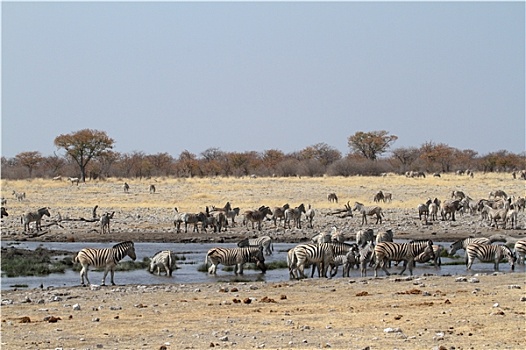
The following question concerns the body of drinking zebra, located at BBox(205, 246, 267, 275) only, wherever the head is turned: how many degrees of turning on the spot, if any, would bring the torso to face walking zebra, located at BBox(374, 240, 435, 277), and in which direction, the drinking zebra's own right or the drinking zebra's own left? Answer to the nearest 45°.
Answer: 0° — it already faces it

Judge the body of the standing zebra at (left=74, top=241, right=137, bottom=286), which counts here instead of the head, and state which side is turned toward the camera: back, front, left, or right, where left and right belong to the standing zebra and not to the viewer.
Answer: right

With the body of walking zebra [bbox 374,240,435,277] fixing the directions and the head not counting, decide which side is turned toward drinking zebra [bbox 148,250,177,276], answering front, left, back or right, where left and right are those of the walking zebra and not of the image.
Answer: back

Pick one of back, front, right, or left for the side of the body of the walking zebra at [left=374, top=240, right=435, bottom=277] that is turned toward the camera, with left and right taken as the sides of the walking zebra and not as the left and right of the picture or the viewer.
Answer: right

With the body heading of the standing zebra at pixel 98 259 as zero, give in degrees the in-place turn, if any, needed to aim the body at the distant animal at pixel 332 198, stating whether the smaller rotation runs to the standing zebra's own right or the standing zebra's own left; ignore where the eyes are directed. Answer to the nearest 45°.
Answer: approximately 45° to the standing zebra's own left

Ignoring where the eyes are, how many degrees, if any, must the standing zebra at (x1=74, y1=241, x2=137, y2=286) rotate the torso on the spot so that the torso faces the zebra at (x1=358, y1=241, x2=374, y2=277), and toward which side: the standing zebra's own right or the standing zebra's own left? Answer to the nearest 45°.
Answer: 0° — it already faces it

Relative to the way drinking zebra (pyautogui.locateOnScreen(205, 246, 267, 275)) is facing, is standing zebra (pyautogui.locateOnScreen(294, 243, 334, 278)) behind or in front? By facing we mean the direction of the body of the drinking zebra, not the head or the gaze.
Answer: in front

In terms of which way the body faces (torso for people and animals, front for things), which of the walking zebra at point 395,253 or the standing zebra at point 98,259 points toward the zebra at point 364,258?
the standing zebra at point 98,259

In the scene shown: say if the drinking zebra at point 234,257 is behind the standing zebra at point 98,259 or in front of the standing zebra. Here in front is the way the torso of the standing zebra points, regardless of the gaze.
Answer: in front

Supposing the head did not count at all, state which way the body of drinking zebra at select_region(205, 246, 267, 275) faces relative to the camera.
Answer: to the viewer's right

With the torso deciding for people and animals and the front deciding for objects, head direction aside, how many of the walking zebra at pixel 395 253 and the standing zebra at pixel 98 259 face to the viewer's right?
2
